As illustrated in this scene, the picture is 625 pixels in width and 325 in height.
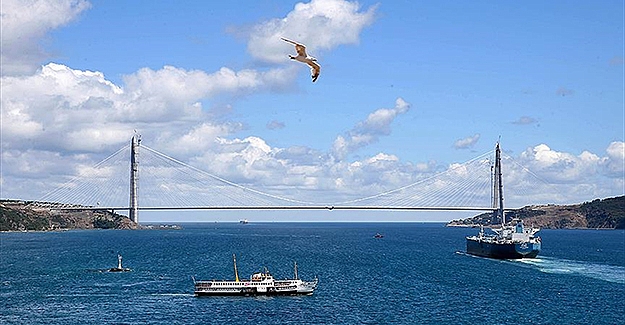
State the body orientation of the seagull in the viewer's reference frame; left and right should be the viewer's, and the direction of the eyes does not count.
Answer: facing to the right of the viewer
